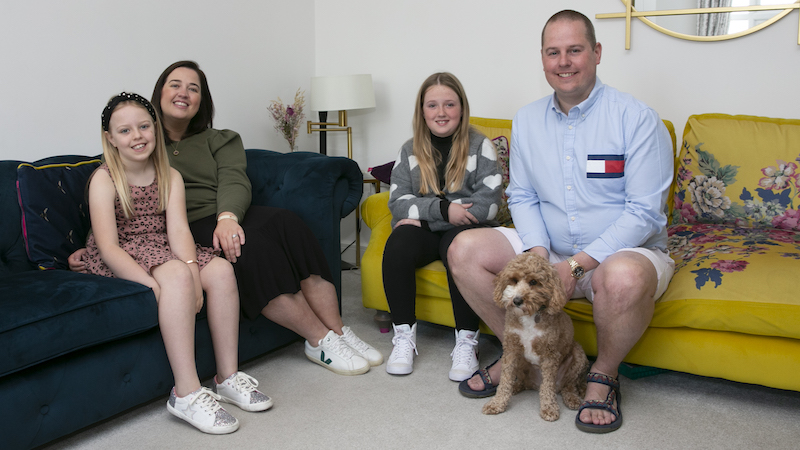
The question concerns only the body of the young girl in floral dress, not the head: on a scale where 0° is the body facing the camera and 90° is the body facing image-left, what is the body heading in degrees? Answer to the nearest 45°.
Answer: approximately 315°

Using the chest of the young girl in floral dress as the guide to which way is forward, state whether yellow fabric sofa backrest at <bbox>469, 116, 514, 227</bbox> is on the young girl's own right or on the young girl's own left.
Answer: on the young girl's own left

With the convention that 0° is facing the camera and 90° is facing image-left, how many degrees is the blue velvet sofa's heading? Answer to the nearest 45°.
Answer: approximately 315°

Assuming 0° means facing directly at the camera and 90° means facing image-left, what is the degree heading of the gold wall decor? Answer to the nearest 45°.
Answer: approximately 0°

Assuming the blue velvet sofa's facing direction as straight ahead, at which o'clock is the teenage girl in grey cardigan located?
The teenage girl in grey cardigan is roughly at 10 o'clock from the blue velvet sofa.

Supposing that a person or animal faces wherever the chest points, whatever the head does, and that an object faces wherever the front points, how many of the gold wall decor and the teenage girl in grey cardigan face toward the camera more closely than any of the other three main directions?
2

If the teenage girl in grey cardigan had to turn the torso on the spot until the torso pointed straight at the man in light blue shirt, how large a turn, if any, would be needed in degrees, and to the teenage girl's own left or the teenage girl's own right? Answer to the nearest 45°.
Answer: approximately 45° to the teenage girl's own left
